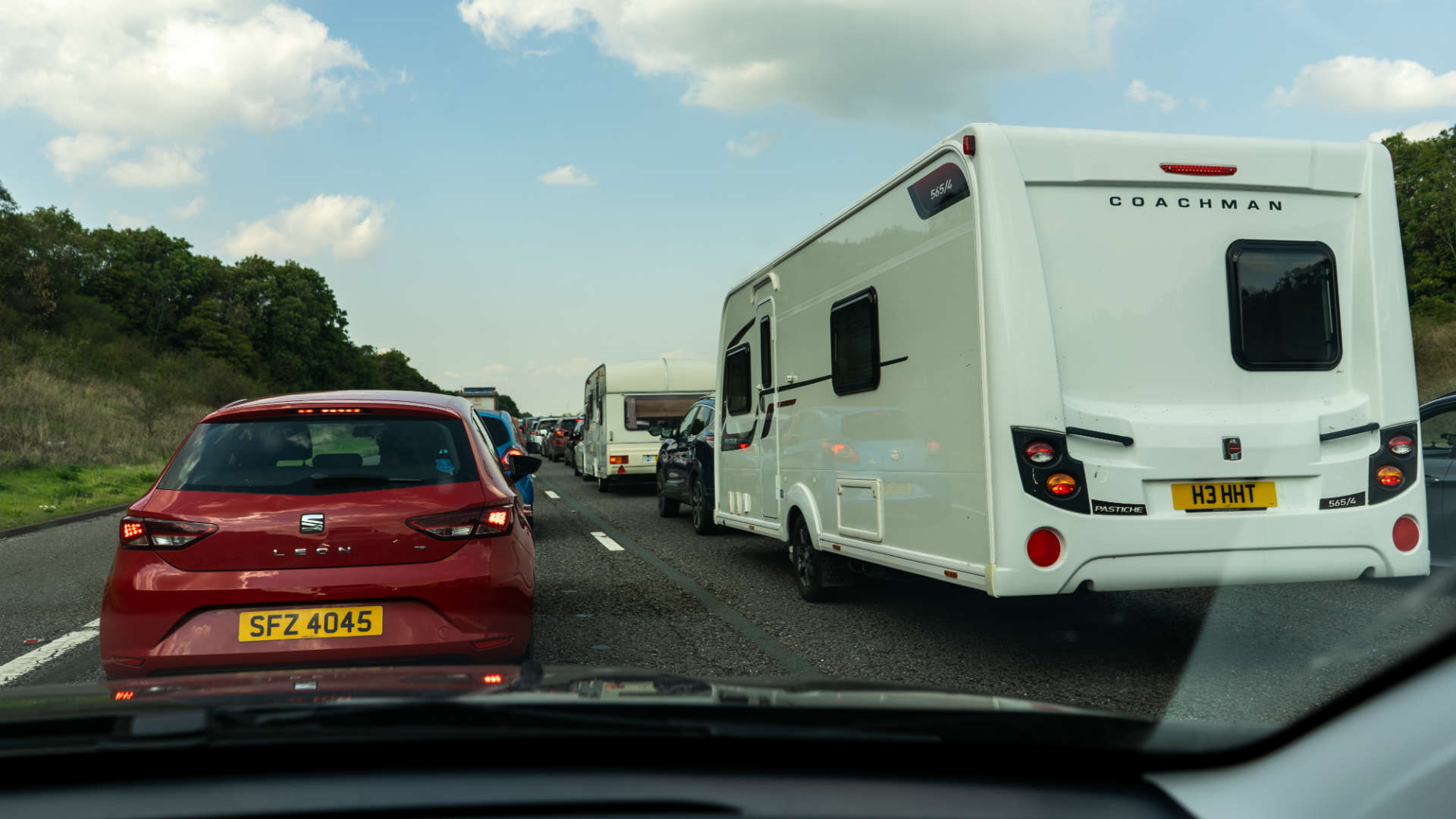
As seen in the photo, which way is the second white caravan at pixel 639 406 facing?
away from the camera

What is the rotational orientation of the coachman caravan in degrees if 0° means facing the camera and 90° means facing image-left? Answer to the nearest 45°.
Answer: approximately 135°

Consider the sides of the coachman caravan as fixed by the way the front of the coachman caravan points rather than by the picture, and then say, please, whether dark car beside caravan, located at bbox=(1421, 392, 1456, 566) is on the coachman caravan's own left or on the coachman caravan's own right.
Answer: on the coachman caravan's own right

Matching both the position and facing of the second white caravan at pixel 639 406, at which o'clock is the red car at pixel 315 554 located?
The red car is roughly at 6 o'clock from the second white caravan.

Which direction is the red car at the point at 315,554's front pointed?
away from the camera

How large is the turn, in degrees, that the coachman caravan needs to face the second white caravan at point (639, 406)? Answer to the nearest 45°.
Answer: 0° — it already faces it

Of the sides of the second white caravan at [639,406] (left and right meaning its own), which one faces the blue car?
back

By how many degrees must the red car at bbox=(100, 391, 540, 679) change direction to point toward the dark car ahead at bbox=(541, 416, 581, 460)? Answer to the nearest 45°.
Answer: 0° — it already faces it

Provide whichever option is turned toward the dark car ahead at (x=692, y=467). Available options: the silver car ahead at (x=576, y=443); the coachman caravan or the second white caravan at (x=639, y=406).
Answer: the coachman caravan

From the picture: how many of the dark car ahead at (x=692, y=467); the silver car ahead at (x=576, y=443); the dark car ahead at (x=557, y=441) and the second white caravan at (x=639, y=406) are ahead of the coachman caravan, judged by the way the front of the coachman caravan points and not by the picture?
4

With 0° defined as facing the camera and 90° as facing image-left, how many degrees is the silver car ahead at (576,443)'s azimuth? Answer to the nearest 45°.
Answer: approximately 180°

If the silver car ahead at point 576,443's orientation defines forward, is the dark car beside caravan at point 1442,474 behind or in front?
behind
